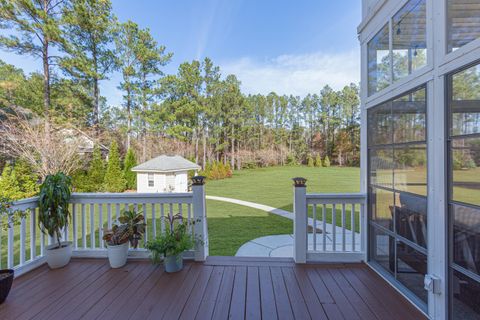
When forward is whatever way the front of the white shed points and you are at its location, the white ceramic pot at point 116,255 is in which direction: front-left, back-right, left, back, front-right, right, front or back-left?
front-right

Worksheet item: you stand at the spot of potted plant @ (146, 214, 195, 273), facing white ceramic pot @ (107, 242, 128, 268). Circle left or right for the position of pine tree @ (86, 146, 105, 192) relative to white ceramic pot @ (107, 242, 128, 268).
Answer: right

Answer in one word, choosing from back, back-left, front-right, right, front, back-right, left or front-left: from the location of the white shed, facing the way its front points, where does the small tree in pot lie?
front-right

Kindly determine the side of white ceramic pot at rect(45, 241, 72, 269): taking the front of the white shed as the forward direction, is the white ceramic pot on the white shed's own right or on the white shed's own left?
on the white shed's own right

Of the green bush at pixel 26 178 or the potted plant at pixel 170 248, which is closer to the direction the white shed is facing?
the potted plant

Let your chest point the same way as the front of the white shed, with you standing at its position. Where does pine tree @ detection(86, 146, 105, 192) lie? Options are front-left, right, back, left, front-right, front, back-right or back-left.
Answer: back-right

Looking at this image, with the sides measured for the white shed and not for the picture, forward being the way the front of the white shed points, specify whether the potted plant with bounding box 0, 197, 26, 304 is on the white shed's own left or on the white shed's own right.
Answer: on the white shed's own right

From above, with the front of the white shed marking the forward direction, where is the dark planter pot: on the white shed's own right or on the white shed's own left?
on the white shed's own right

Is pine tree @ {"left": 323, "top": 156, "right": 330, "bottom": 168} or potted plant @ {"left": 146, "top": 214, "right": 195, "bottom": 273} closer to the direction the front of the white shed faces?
the potted plant

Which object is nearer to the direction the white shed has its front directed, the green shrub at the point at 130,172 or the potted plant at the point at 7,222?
the potted plant

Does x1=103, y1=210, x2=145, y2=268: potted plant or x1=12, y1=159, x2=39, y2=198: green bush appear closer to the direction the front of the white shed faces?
the potted plant

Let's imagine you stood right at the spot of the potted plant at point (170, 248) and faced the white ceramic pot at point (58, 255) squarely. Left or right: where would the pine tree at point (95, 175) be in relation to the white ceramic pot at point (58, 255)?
right

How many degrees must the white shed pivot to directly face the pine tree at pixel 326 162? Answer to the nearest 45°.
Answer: approximately 90° to its left

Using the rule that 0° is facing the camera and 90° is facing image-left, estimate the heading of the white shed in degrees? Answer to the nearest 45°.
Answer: approximately 315°

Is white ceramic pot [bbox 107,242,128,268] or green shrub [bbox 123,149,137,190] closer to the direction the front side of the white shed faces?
the white ceramic pot

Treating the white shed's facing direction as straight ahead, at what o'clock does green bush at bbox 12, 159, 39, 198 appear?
The green bush is roughly at 4 o'clock from the white shed.

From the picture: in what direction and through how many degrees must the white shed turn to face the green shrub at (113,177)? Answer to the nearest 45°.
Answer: approximately 135° to its right
